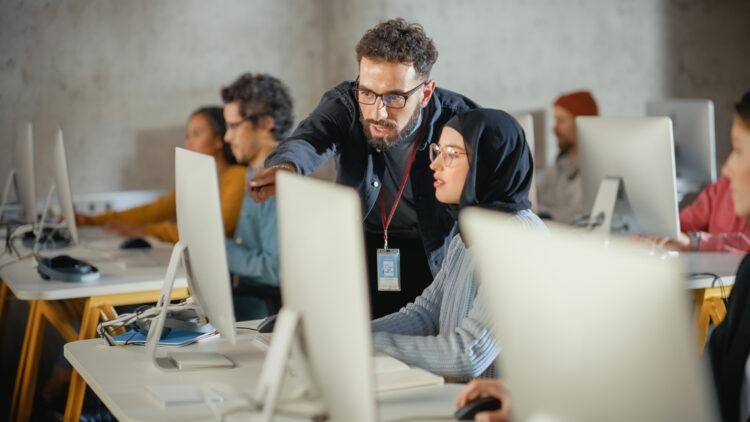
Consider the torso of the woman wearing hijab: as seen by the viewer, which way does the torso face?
to the viewer's left

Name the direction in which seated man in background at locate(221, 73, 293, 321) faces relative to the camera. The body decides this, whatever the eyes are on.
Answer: to the viewer's left

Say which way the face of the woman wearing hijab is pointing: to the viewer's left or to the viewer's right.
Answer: to the viewer's left

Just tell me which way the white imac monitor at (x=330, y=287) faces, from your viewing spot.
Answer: facing away from the viewer and to the right of the viewer

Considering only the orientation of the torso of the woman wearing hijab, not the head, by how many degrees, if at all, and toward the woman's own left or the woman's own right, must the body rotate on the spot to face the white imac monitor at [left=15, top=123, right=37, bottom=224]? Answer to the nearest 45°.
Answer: approximately 45° to the woman's own right

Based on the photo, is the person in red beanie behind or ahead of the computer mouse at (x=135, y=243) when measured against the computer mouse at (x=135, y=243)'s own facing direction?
behind

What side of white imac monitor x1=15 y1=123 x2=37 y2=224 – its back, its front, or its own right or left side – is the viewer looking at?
right

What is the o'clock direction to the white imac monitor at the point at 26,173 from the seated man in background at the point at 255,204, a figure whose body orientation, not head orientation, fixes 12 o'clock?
The white imac monitor is roughly at 1 o'clock from the seated man in background.

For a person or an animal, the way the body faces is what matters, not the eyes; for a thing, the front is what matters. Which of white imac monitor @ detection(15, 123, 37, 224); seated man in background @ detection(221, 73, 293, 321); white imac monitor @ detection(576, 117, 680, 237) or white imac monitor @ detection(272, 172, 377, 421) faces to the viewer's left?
the seated man in background

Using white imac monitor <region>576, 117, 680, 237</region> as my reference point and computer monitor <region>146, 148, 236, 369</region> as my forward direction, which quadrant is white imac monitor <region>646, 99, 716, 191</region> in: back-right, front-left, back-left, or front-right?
back-right

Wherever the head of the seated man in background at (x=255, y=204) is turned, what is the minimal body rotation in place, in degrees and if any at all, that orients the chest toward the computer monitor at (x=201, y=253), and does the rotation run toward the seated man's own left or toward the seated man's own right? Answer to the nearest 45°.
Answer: approximately 90° to the seated man's own left

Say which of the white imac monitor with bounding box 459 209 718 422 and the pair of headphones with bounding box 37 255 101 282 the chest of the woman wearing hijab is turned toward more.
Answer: the pair of headphones
